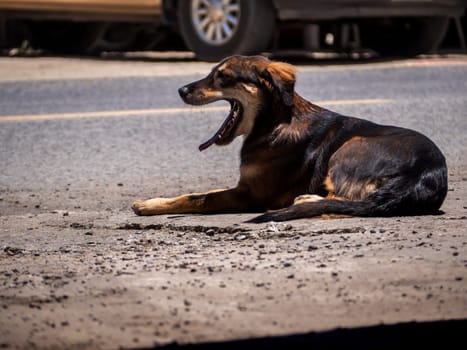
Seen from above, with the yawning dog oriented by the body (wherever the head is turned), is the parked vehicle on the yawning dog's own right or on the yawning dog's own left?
on the yawning dog's own right

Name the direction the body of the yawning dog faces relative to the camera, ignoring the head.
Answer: to the viewer's left
